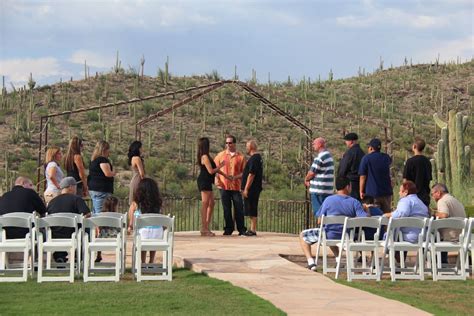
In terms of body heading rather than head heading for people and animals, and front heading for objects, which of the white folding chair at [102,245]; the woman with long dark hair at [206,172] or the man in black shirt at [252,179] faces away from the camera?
the white folding chair

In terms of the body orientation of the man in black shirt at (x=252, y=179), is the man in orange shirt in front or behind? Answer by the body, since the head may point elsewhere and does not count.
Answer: in front

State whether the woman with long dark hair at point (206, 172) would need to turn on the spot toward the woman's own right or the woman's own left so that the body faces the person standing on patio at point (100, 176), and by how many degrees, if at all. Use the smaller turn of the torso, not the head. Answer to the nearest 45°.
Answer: approximately 135° to the woman's own right

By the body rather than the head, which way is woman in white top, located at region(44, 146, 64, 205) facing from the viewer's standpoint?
to the viewer's right

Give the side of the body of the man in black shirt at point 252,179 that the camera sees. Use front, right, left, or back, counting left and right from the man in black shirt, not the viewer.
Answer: left

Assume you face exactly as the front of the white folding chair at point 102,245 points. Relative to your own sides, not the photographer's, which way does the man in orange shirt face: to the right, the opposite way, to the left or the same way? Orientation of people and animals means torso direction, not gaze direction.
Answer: the opposite way

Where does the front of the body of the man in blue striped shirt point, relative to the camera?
to the viewer's left

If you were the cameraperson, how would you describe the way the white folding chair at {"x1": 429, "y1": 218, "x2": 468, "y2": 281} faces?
facing away from the viewer

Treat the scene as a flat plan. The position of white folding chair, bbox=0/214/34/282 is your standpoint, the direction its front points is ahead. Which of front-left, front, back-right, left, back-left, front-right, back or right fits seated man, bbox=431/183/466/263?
right

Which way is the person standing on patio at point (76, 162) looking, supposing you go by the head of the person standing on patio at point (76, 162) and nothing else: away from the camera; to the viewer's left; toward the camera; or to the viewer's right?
to the viewer's right

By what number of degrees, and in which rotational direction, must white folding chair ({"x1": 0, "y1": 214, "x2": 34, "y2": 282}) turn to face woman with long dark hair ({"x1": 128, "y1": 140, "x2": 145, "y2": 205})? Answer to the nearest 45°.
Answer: approximately 45° to its right

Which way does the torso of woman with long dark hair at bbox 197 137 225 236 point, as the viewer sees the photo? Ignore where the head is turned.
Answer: to the viewer's right

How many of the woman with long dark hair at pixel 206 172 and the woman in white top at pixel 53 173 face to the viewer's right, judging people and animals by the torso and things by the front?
2

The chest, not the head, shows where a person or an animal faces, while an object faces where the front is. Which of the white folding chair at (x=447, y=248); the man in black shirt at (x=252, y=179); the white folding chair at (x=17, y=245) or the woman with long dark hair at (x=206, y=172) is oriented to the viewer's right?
the woman with long dark hair

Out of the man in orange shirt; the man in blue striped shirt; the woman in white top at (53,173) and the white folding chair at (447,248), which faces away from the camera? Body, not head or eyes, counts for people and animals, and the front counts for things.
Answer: the white folding chair

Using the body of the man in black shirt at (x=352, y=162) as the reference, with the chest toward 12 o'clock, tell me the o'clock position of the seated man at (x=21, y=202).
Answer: The seated man is roughly at 11 o'clock from the man in black shirt.

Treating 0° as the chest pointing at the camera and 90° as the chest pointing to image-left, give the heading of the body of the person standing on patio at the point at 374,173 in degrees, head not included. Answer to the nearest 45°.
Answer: approximately 135°

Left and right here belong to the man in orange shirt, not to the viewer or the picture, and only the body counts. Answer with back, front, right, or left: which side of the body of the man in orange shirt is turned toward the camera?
front

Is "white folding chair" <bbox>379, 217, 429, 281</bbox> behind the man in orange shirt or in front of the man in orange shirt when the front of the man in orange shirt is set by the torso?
in front

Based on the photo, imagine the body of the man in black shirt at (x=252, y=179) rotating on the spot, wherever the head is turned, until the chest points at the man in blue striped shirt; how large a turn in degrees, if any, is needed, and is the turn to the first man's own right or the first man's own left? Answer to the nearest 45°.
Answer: approximately 135° to the first man's own left
